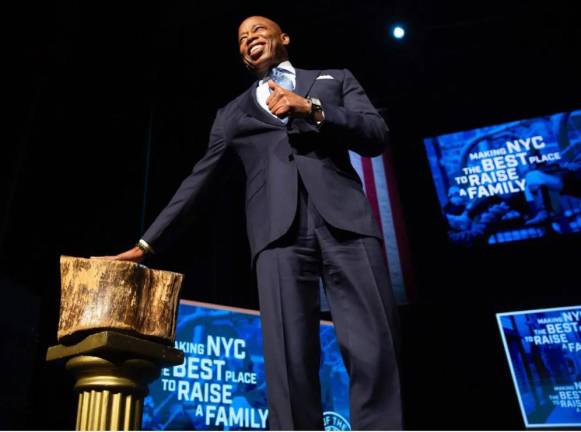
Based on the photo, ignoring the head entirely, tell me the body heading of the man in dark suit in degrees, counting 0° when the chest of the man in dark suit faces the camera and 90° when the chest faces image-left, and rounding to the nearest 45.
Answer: approximately 0°

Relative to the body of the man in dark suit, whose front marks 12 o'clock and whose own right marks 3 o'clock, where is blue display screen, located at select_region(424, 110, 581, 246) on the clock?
The blue display screen is roughly at 7 o'clock from the man in dark suit.

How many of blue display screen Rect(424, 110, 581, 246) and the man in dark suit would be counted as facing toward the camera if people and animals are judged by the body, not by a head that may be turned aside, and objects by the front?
2

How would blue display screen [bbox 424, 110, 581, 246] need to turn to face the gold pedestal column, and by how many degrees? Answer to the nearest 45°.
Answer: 0° — it already faces it
